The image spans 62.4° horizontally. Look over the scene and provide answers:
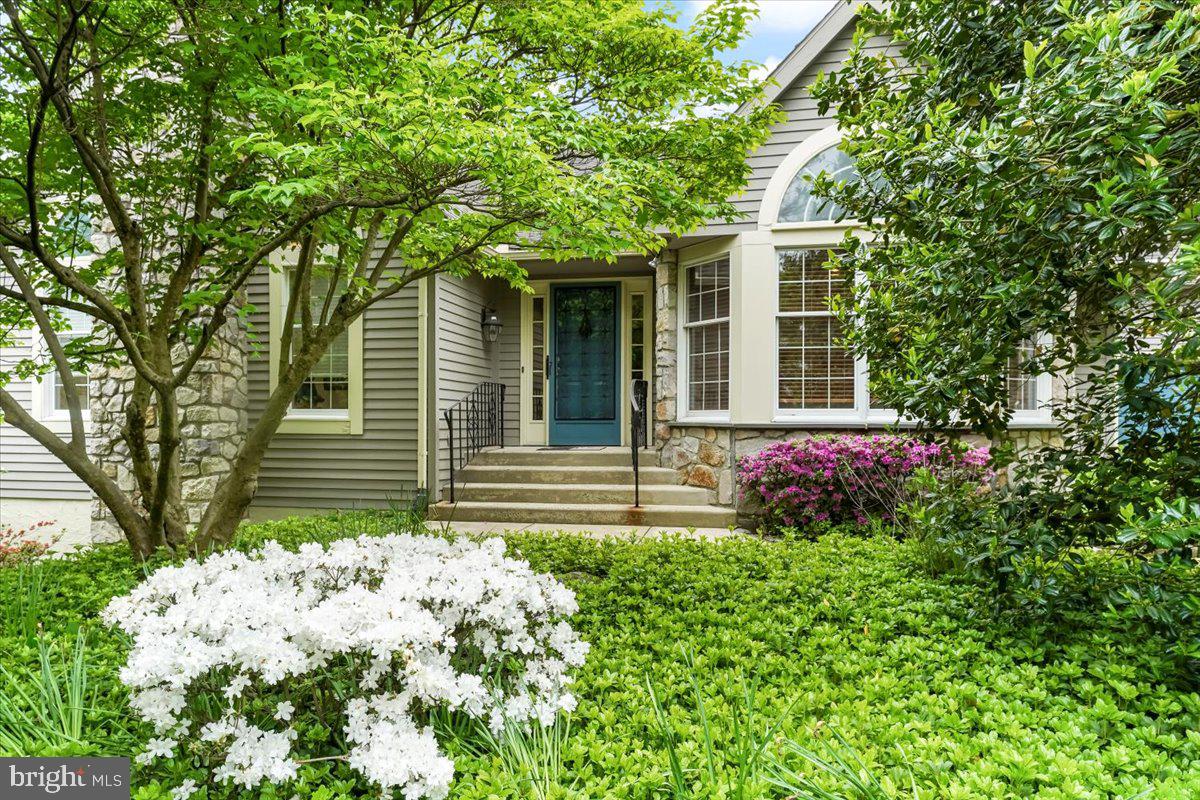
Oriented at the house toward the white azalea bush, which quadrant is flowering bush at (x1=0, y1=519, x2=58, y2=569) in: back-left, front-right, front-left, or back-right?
front-right

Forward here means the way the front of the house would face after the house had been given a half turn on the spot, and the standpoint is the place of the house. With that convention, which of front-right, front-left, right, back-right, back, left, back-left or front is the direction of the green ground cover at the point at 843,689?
back

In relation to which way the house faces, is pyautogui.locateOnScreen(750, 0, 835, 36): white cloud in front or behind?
behind

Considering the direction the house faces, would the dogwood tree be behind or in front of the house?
in front

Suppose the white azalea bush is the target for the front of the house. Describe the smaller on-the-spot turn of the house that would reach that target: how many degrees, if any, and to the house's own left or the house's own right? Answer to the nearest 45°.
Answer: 0° — it already faces it

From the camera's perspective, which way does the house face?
toward the camera

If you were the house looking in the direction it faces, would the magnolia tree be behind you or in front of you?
in front

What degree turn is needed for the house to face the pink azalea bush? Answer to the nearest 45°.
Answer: approximately 45° to its left
